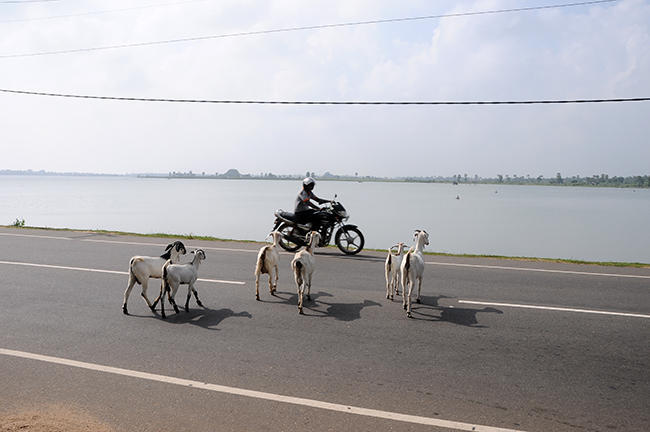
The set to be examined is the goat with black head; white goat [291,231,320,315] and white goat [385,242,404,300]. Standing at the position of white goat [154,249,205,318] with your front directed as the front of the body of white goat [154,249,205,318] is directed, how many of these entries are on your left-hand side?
1

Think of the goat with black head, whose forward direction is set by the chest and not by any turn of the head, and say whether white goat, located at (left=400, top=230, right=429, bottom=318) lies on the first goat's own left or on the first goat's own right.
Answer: on the first goat's own right

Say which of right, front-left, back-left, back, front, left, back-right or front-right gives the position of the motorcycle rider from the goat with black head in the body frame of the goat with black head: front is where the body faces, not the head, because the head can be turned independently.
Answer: front

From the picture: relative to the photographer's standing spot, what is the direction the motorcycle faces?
facing to the right of the viewer

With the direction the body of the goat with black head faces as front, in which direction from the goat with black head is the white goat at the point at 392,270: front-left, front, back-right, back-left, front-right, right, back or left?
front-right

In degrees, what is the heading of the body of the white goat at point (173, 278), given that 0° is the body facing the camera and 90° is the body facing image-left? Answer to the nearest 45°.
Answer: approximately 225°

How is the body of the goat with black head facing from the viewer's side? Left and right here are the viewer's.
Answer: facing away from the viewer and to the right of the viewer

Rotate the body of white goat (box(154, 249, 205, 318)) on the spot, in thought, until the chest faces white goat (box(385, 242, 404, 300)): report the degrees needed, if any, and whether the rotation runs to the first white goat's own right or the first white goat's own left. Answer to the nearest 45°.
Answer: approximately 45° to the first white goat's own right

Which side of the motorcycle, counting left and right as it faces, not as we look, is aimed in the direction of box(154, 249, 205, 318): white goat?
right

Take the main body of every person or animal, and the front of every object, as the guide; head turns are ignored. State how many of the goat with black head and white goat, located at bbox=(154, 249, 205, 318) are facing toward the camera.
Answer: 0

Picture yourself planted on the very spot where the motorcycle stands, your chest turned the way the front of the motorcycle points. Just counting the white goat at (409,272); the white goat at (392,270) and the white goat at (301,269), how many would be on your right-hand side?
3

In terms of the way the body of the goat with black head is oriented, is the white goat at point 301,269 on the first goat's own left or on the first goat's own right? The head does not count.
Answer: on the first goat's own right

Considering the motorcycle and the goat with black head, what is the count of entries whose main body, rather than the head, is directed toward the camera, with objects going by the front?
0

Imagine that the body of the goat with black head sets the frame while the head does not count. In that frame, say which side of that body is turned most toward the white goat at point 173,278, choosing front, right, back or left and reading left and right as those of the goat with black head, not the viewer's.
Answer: right
